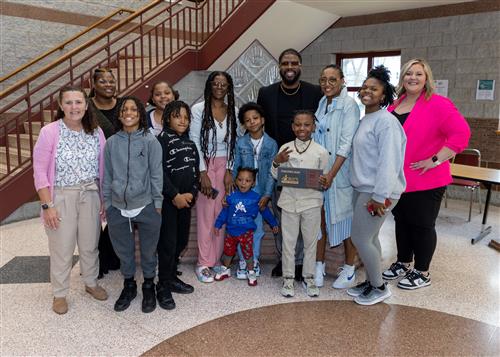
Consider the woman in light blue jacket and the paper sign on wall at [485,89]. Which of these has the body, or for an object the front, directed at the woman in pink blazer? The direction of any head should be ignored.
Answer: the paper sign on wall

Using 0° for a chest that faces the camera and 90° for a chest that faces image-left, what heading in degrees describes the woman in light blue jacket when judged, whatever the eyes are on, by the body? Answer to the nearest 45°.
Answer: approximately 45°

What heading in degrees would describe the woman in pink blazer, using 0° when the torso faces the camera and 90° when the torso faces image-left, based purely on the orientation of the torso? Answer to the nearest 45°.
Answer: approximately 45°

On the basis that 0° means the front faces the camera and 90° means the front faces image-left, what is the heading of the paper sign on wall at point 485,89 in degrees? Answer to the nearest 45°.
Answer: approximately 0°

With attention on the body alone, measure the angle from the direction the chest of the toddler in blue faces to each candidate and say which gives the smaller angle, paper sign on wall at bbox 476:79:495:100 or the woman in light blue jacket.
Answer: the woman in light blue jacket

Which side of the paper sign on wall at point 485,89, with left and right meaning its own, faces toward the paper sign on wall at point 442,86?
right

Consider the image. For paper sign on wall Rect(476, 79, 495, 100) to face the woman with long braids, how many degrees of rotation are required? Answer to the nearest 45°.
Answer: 0° — it already faces them

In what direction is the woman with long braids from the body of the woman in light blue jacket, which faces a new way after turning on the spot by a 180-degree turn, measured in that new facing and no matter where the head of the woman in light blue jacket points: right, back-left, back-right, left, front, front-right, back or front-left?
back-left

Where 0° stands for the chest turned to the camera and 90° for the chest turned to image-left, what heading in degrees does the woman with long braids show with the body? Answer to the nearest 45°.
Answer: approximately 0°

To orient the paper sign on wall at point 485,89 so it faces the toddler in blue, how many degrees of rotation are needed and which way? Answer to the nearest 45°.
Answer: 0° — it already faces them
